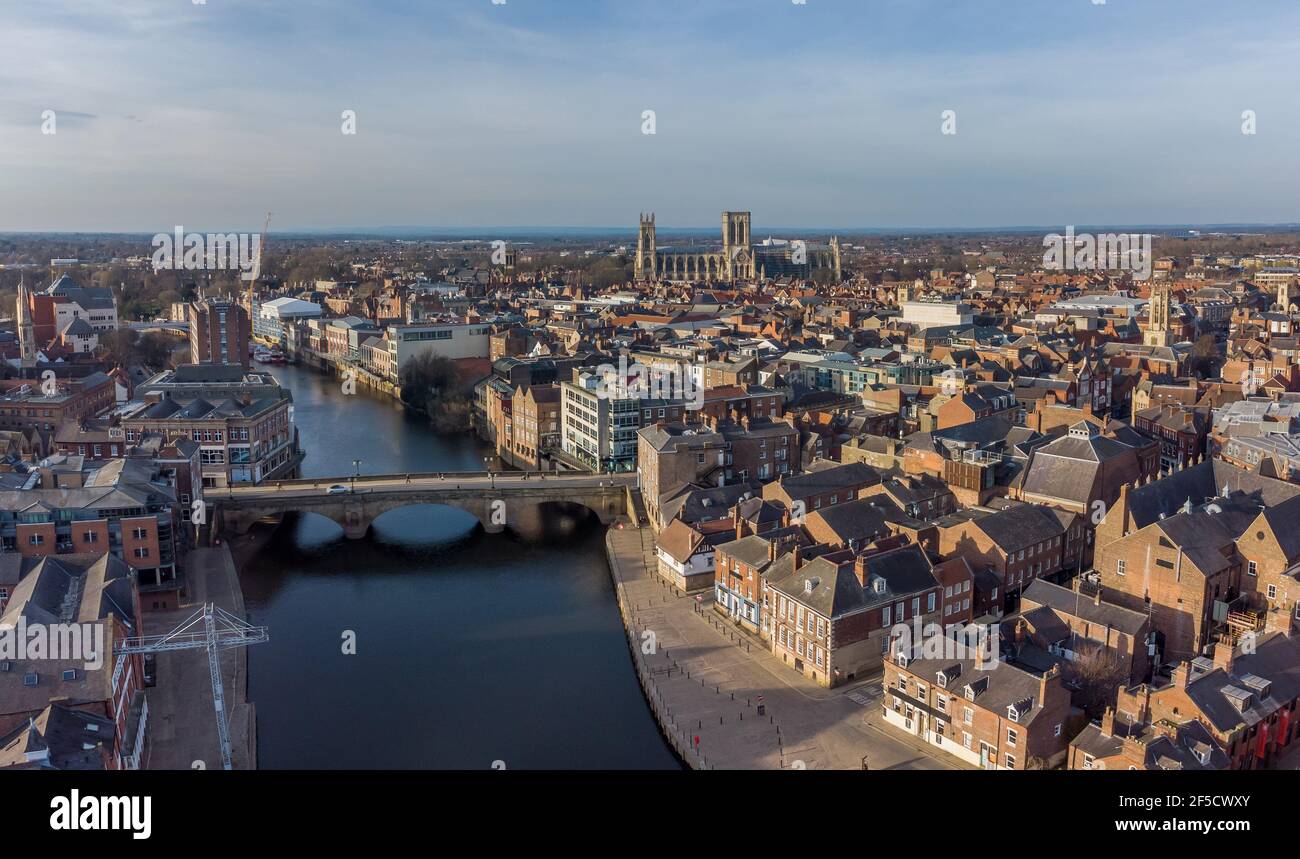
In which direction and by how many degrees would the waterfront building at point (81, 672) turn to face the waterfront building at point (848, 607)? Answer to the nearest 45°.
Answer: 0° — it already faces it

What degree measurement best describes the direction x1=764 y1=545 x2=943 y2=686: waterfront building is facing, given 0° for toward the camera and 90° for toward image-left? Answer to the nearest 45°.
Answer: approximately 45°

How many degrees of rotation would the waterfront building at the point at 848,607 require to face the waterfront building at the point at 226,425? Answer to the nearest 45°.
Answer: approximately 90° to its right

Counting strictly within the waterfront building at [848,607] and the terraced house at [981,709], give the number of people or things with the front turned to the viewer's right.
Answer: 0

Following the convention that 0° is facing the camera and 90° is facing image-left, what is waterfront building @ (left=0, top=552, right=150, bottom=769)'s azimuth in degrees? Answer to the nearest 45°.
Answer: approximately 270°

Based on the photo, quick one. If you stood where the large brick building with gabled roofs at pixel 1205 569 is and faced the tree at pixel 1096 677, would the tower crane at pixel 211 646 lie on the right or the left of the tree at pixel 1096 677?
right

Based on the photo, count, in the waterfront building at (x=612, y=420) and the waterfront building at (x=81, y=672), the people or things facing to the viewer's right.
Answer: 1

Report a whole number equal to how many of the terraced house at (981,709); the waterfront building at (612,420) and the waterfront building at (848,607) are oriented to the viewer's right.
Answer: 0

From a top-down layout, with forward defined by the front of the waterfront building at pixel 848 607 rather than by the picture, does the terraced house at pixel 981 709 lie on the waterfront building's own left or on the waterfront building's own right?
on the waterfront building's own left

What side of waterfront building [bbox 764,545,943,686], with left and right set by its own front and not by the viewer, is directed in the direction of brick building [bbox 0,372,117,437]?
right

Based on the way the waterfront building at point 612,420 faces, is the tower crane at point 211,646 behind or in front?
in front

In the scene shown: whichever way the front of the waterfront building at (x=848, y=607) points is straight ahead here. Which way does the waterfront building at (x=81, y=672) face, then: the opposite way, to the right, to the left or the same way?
the opposite way
